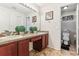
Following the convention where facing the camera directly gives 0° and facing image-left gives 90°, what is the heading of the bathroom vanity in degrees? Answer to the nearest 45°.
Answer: approximately 315°

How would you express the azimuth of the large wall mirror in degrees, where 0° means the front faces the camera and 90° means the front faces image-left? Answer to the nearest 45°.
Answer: approximately 315°
